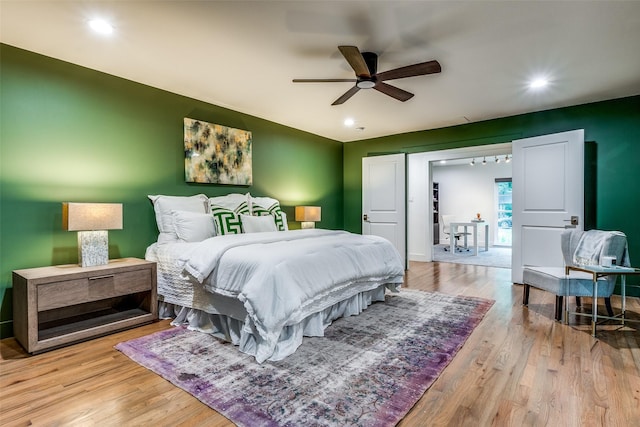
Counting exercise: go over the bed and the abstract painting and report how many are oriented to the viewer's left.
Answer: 0

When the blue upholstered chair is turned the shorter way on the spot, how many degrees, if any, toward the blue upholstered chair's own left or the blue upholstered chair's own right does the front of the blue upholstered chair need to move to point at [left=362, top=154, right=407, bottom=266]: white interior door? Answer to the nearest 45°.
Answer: approximately 90° to the blue upholstered chair's own right

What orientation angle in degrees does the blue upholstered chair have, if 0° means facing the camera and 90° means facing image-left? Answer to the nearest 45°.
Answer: approximately 45°

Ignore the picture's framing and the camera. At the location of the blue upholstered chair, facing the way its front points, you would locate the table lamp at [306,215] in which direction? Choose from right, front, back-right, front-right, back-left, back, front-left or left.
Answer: front-right

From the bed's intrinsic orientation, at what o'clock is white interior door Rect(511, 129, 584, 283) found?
The white interior door is roughly at 10 o'clock from the bed.

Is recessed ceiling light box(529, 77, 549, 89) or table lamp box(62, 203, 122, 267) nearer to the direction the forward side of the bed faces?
the recessed ceiling light

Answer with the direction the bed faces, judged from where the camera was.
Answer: facing the viewer and to the right of the viewer

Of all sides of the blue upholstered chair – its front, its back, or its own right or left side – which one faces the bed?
front

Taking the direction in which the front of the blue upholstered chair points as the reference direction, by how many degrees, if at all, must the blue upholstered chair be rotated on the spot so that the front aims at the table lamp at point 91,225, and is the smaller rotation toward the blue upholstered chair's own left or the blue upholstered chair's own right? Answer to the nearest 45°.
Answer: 0° — it already faces it

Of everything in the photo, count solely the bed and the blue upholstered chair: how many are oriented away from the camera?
0
